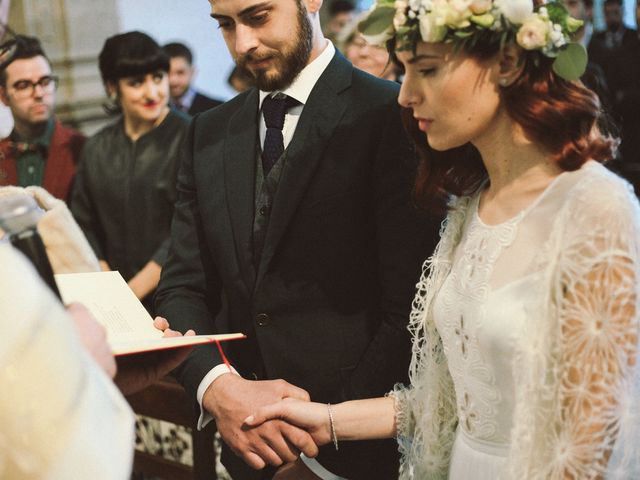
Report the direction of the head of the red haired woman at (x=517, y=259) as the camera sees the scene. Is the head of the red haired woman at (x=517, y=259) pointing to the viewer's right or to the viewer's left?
to the viewer's left

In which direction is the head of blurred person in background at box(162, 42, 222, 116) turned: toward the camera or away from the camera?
toward the camera

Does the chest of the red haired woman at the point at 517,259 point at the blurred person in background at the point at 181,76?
no

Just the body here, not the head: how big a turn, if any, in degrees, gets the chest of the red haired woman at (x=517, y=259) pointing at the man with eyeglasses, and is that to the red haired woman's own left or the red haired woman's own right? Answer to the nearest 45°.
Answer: approximately 90° to the red haired woman's own right

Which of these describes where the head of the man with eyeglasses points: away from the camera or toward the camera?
toward the camera

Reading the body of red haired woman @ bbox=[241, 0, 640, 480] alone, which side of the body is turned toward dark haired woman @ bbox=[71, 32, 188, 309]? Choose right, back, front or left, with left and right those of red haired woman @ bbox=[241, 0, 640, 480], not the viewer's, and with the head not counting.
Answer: right

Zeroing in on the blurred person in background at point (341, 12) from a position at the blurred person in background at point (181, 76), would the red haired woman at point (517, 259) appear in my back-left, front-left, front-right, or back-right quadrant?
back-right

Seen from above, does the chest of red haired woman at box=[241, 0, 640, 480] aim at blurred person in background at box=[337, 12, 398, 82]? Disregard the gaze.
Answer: no

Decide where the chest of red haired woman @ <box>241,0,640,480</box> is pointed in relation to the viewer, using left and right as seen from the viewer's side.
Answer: facing the viewer and to the left of the viewer

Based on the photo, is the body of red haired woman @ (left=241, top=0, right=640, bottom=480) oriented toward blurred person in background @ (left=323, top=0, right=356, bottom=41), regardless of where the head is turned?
no

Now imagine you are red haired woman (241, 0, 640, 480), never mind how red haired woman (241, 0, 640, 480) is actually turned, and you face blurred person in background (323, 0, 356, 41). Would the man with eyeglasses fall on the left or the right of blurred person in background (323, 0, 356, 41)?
left

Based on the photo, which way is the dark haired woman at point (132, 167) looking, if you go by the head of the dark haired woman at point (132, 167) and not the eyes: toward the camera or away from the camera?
toward the camera

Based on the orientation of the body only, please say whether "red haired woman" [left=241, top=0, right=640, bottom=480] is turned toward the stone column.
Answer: no

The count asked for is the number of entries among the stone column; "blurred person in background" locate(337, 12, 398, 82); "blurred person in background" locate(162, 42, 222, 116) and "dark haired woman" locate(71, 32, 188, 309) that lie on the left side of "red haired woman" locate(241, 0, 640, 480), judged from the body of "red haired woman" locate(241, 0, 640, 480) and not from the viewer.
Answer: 0
